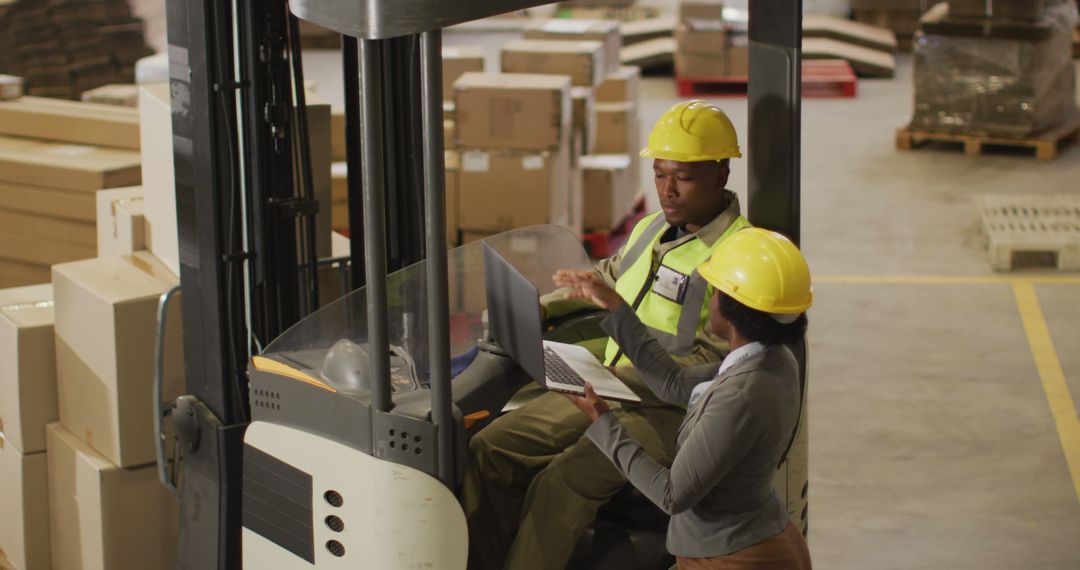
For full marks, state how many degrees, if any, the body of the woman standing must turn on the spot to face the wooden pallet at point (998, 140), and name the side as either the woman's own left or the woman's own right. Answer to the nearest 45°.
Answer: approximately 45° to the woman's own right

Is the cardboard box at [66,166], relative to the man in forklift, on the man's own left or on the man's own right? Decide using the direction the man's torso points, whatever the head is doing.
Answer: on the man's own right

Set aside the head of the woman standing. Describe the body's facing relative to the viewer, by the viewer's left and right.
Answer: facing away from the viewer and to the left of the viewer

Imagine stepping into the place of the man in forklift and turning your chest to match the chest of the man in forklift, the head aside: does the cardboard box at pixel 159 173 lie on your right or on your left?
on your right

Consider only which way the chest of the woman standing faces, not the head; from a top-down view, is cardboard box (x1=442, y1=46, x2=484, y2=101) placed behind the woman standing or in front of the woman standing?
in front

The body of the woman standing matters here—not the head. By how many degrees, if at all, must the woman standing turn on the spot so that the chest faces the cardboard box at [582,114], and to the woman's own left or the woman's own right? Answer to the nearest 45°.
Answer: approximately 45° to the woman's own right

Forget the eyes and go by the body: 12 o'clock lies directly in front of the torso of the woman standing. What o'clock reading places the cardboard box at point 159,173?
The cardboard box is roughly at 12 o'clock from the woman standing.

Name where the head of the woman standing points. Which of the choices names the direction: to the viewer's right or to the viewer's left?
to the viewer's left
